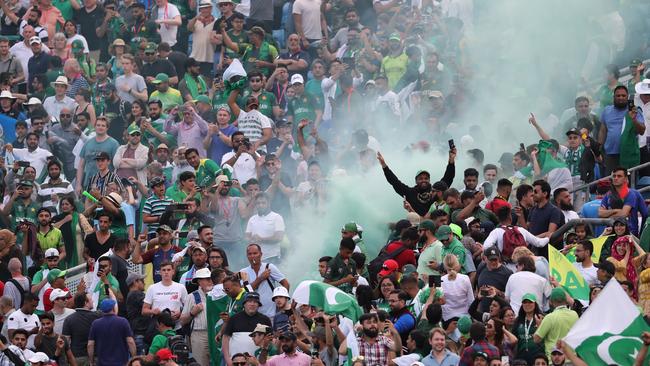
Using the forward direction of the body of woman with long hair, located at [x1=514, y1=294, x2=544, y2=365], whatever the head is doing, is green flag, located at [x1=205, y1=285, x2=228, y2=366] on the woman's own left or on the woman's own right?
on the woman's own right

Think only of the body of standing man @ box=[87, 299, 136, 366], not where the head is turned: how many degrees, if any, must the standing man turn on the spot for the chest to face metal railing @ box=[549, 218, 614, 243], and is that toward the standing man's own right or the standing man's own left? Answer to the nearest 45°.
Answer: approximately 90° to the standing man's own right

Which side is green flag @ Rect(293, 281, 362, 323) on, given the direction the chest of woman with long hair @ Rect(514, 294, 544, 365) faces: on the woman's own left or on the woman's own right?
on the woman's own right

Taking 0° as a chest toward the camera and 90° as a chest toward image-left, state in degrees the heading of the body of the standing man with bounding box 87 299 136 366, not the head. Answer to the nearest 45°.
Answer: approximately 180°
